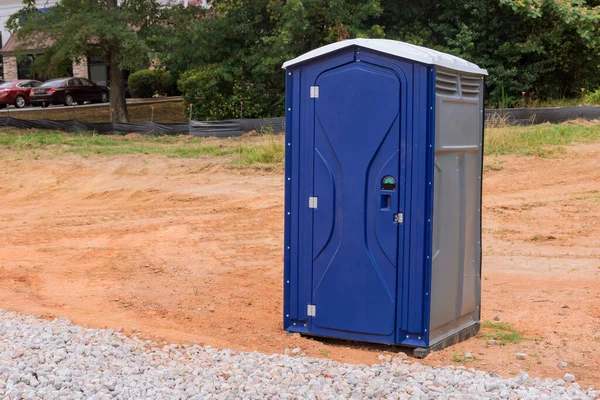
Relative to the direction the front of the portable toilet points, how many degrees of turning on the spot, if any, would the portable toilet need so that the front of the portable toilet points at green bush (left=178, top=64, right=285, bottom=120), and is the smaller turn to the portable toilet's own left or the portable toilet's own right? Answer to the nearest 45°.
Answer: approximately 135° to the portable toilet's own right

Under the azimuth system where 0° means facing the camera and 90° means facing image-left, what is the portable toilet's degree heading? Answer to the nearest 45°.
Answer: approximately 45°

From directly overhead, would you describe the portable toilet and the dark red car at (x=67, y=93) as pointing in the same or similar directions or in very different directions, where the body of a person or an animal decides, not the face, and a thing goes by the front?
very different directions

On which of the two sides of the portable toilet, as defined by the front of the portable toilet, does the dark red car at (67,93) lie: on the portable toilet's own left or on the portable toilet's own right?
on the portable toilet's own right
